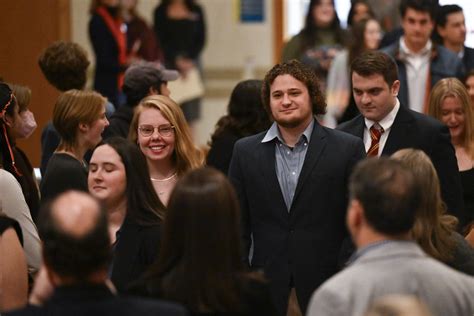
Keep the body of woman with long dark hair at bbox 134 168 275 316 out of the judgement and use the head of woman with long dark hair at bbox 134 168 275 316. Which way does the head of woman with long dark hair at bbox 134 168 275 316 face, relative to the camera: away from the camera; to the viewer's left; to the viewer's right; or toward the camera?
away from the camera

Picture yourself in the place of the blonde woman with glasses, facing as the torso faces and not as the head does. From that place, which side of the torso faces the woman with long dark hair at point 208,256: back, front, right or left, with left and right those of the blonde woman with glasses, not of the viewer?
front

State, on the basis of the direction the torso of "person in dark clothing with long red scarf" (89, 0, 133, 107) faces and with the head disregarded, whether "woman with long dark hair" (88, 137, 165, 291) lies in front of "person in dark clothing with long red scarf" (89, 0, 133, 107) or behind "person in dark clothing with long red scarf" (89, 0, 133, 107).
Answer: in front

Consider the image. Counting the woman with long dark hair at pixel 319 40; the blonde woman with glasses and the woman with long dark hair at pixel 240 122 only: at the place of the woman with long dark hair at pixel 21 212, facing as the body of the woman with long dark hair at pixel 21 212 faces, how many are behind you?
0

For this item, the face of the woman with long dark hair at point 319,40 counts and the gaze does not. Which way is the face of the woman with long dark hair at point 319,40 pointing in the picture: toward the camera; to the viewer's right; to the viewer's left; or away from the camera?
toward the camera

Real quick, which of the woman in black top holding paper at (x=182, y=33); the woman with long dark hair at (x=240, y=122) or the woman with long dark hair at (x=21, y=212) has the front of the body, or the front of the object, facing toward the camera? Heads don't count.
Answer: the woman in black top holding paper at (x=182, y=33)

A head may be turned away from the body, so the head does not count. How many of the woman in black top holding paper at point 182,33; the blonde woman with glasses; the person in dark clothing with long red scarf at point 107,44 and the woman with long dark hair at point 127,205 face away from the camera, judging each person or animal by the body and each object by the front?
0

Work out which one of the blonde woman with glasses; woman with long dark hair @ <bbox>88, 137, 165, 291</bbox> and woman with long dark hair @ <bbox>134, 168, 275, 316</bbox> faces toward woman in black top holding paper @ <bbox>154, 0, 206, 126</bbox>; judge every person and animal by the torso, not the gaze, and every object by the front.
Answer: woman with long dark hair @ <bbox>134, 168, 275, 316</bbox>

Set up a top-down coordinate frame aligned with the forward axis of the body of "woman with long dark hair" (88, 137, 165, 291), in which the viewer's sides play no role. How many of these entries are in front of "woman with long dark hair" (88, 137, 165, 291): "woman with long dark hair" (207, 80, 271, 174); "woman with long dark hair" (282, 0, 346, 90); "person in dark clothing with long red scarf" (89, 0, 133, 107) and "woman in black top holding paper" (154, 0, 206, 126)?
0

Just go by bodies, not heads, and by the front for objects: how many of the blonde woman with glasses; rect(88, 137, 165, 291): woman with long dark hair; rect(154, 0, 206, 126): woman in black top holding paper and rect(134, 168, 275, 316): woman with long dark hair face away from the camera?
1

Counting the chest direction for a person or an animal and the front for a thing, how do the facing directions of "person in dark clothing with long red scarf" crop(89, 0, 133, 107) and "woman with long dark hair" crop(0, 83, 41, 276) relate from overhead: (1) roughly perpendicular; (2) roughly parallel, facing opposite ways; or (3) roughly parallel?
roughly perpendicular

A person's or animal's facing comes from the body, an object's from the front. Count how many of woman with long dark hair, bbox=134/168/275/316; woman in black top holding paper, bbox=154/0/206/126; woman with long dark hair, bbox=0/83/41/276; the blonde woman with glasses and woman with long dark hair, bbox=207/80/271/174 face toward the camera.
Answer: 2

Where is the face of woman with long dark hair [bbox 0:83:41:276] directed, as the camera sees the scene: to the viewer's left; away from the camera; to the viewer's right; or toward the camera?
to the viewer's right

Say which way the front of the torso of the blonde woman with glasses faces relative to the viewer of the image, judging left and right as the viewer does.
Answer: facing the viewer

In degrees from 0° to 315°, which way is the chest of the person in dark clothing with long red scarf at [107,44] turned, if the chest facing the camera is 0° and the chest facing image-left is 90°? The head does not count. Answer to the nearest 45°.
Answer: approximately 315°

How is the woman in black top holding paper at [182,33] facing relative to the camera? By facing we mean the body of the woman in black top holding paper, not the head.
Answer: toward the camera
